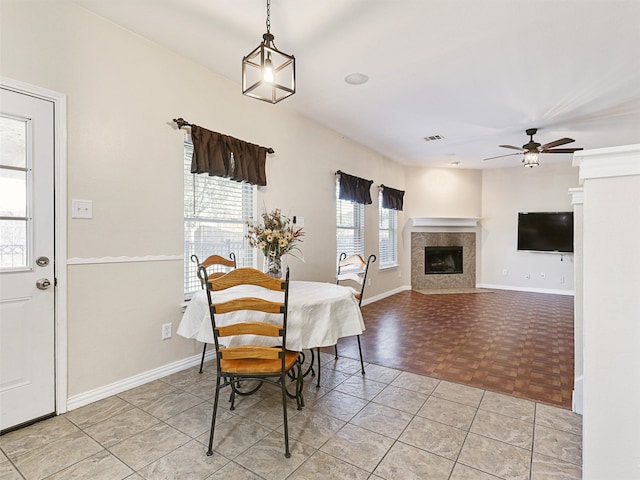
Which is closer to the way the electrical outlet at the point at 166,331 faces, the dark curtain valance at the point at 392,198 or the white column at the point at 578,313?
the white column

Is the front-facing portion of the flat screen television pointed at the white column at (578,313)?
yes

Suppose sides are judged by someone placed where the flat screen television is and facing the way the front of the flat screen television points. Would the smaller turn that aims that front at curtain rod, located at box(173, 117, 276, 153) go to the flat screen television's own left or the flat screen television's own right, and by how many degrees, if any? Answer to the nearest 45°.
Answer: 0° — it already faces it

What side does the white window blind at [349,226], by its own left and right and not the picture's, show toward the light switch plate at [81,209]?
right

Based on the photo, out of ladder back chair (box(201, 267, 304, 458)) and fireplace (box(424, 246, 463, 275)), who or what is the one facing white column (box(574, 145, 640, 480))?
the fireplace

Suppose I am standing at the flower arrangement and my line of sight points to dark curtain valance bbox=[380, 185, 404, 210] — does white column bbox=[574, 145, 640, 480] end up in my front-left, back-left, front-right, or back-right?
back-right

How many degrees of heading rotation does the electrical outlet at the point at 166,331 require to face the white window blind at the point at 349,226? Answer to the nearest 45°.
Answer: approximately 90° to its left

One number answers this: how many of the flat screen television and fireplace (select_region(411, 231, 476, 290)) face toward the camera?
2
